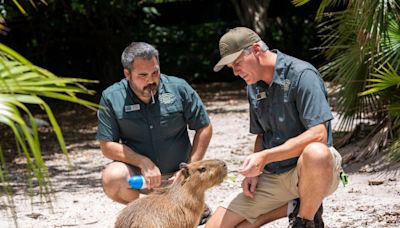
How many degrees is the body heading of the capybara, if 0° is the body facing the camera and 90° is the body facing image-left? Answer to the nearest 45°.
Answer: approximately 270°

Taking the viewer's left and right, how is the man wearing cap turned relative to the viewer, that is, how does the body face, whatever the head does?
facing the viewer and to the left of the viewer

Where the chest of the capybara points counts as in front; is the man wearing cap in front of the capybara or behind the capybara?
in front

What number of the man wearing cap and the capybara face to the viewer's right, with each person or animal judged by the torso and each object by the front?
1
